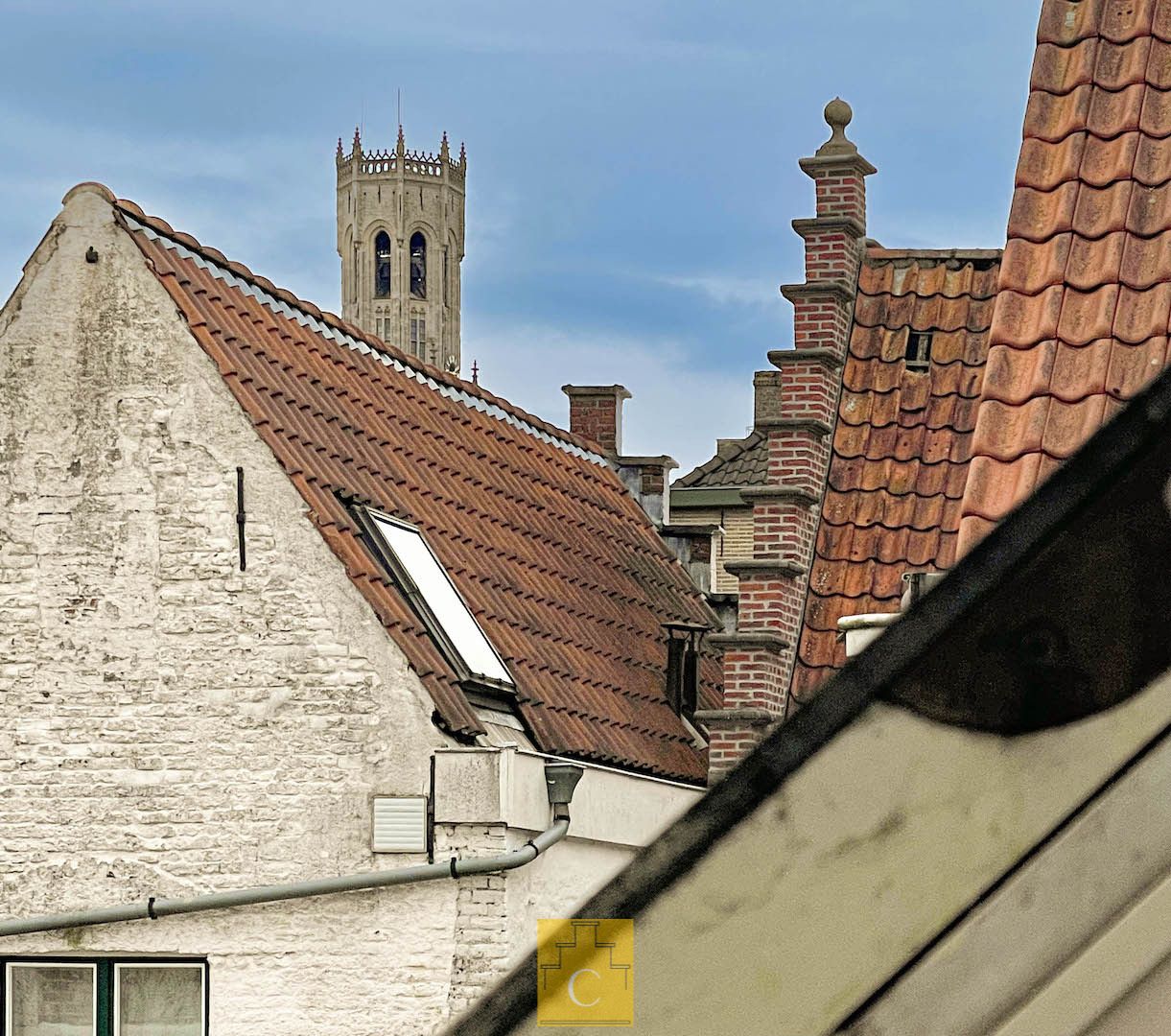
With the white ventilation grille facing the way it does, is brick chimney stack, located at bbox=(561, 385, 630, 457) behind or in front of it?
behind

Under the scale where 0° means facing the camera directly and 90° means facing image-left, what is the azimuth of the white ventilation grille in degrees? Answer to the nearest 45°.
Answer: approximately 0°
